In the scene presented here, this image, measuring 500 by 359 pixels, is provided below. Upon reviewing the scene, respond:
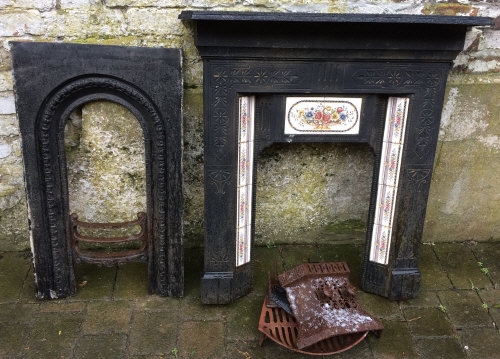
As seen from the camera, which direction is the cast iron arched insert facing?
toward the camera

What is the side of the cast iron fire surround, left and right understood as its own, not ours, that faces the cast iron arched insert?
right

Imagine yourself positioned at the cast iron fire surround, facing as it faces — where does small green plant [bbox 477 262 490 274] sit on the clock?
The small green plant is roughly at 8 o'clock from the cast iron fire surround.

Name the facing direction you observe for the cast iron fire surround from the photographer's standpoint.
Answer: facing the viewer

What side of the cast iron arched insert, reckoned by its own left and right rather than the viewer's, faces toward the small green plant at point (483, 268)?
left

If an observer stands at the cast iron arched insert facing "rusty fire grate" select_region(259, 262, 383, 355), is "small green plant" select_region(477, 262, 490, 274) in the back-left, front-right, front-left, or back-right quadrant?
front-left

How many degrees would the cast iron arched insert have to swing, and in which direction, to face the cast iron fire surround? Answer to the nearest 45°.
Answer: approximately 90° to its left
